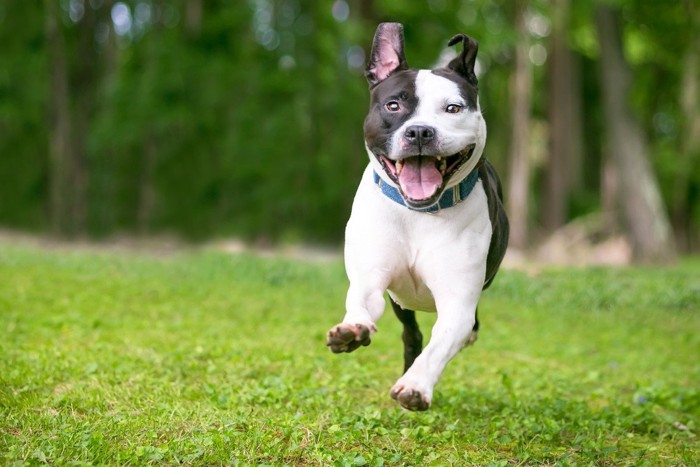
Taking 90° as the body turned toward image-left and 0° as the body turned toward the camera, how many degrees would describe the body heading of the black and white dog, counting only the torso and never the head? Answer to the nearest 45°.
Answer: approximately 0°

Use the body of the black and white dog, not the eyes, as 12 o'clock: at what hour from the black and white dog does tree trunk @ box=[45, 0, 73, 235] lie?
The tree trunk is roughly at 5 o'clock from the black and white dog.

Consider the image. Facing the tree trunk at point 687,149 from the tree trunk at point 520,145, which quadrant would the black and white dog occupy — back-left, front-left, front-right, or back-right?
back-right

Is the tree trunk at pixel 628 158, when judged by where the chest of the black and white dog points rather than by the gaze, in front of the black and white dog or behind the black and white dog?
behind

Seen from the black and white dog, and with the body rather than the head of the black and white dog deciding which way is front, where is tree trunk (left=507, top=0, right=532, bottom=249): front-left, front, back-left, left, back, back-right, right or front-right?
back

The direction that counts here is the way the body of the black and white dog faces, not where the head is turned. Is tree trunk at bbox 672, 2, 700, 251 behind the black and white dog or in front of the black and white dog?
behind

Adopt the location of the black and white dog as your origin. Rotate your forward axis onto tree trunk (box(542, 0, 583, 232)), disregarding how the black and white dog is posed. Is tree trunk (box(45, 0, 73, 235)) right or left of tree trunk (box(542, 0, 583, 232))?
left

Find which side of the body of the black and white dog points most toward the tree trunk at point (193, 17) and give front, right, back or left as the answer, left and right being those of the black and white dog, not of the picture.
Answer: back

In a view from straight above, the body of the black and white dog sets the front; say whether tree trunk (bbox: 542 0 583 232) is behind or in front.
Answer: behind
